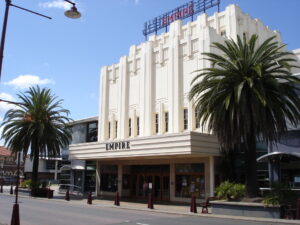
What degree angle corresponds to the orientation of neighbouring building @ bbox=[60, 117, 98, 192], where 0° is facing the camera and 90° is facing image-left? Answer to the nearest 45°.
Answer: approximately 45°

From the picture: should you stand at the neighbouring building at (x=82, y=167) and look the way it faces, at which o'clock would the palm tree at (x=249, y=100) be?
The palm tree is roughly at 10 o'clock from the neighbouring building.

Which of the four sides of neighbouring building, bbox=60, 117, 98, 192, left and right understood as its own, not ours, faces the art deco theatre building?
left

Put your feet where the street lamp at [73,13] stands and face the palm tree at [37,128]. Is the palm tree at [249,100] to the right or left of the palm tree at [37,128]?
right

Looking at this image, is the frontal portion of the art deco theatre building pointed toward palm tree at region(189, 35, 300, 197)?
no

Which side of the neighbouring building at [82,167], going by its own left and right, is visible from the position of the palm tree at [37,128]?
front

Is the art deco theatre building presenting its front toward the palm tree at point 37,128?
no

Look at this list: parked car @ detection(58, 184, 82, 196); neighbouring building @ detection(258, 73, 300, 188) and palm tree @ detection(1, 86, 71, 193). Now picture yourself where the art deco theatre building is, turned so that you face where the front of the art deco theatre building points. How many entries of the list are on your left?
1

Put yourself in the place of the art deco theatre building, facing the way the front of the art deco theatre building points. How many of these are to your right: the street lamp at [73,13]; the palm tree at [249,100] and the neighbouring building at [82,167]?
1

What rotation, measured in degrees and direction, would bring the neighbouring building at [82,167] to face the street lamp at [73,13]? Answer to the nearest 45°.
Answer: approximately 45° to its left

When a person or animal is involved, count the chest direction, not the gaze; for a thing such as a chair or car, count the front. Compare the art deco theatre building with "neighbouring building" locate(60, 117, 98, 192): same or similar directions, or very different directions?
same or similar directions

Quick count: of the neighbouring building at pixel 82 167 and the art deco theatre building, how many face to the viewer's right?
0

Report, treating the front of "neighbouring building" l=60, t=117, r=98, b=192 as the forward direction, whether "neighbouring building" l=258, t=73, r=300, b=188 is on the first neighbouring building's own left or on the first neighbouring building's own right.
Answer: on the first neighbouring building's own left

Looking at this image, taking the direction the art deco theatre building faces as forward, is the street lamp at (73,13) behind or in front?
in front

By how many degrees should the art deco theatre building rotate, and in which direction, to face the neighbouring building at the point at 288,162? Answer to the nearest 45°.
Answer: approximately 90° to its left
